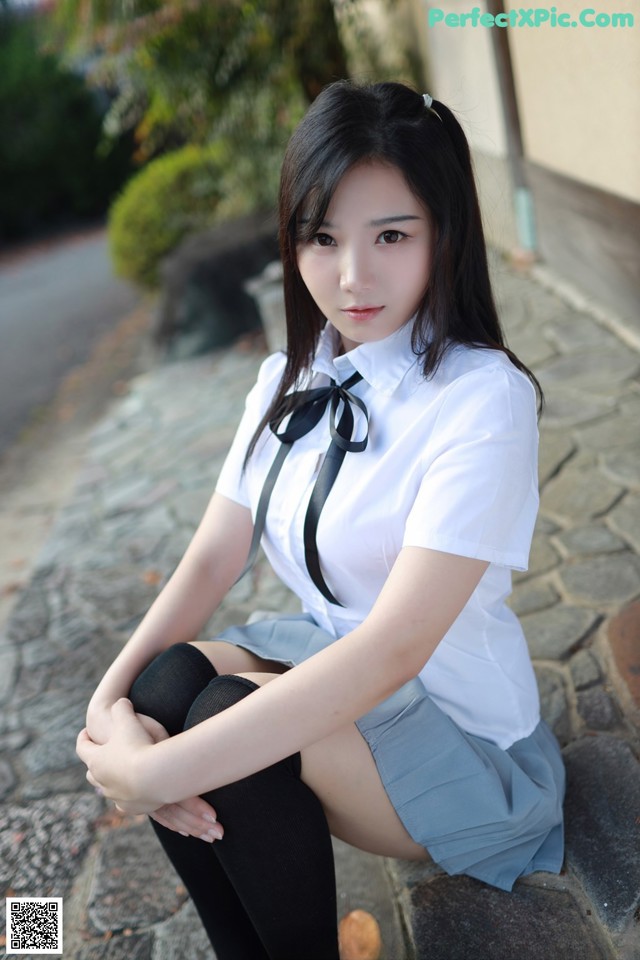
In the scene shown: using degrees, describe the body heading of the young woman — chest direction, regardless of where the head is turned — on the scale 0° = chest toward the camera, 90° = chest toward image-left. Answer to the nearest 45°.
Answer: approximately 45°

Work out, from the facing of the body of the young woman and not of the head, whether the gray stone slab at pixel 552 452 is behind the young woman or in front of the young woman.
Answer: behind

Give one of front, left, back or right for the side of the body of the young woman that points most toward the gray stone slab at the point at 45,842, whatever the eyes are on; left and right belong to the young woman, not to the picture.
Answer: right

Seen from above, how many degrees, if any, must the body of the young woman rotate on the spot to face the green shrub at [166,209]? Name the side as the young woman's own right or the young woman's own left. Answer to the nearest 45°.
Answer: approximately 135° to the young woman's own right

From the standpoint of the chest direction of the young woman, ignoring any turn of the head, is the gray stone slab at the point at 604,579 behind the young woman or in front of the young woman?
behind

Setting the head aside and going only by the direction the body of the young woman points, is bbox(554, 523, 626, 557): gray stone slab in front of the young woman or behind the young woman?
behind

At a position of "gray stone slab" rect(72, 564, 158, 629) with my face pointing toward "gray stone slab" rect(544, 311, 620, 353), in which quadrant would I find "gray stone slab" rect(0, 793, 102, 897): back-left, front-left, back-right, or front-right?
back-right

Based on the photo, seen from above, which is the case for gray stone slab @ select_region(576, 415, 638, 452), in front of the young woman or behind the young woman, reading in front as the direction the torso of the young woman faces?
behind

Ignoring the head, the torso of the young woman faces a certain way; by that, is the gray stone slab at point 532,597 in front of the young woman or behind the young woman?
behind
